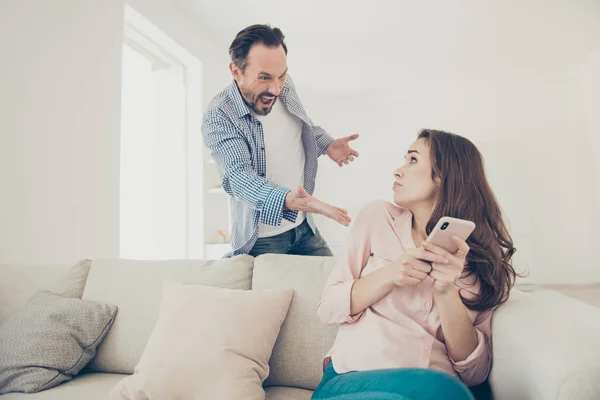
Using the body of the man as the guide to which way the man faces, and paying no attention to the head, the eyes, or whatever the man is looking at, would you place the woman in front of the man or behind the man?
in front

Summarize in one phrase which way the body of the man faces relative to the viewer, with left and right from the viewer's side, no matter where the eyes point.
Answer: facing the viewer and to the right of the viewer

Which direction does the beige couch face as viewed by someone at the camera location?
facing the viewer

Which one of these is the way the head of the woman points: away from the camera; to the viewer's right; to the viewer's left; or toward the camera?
to the viewer's left

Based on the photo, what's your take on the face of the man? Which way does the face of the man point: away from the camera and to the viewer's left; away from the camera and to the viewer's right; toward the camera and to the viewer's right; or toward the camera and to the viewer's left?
toward the camera and to the viewer's right

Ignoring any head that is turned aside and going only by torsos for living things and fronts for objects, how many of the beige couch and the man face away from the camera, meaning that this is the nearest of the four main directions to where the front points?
0
